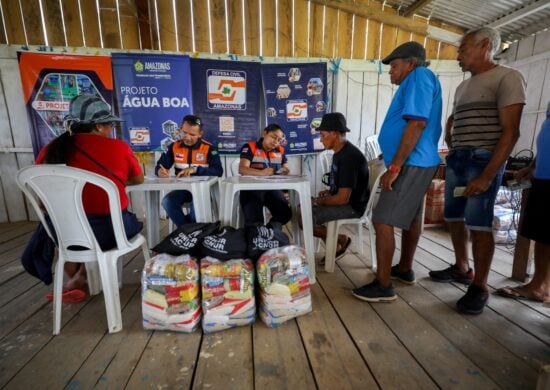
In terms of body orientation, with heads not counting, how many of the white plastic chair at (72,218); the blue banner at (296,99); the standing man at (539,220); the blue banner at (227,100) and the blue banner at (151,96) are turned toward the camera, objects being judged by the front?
3

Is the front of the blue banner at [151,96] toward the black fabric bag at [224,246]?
yes

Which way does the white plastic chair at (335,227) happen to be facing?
to the viewer's left

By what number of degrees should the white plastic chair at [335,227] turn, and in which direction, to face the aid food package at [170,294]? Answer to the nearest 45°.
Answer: approximately 45° to its left

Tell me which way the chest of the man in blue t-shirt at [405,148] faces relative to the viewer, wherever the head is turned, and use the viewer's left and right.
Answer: facing to the left of the viewer

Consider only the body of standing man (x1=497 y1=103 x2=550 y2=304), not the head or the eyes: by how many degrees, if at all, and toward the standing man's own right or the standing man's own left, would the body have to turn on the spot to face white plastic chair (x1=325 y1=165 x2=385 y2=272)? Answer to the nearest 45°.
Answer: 0° — they already face it

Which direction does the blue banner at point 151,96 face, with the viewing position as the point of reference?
facing the viewer

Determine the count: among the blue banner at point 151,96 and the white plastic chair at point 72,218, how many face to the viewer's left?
0

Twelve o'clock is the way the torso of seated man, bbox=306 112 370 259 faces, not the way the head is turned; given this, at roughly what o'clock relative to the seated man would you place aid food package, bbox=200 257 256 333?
The aid food package is roughly at 10 o'clock from the seated man.

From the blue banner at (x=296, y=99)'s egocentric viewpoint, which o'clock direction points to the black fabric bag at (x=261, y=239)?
The black fabric bag is roughly at 12 o'clock from the blue banner.

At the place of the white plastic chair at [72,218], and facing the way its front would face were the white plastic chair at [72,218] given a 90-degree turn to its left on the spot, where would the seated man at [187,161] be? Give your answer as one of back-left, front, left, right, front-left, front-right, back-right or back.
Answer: right

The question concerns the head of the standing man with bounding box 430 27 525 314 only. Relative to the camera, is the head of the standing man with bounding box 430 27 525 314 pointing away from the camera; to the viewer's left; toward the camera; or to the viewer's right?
to the viewer's left

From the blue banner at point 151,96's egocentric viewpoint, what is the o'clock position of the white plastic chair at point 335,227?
The white plastic chair is roughly at 11 o'clock from the blue banner.

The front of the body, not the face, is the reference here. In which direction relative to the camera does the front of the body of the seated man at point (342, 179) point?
to the viewer's left

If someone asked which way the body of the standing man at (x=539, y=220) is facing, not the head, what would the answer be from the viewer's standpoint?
to the viewer's left

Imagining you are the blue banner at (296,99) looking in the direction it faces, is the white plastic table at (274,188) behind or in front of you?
in front
